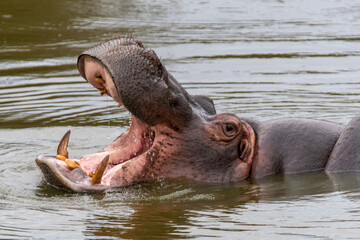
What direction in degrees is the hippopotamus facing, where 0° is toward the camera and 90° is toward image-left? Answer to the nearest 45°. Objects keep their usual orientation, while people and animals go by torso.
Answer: approximately 90°
